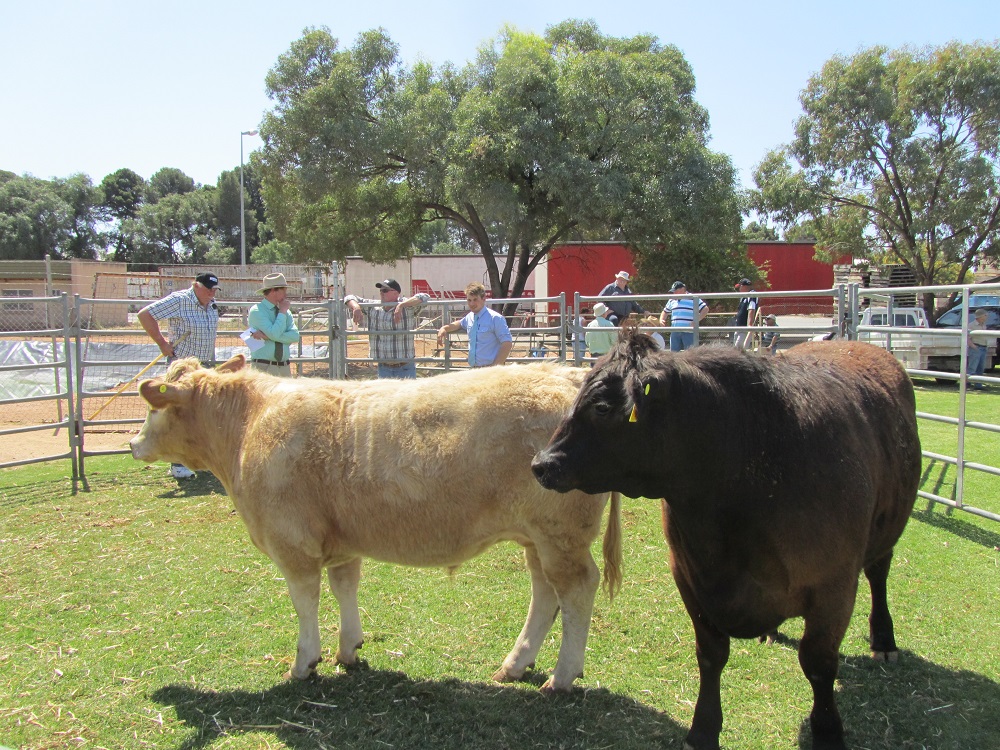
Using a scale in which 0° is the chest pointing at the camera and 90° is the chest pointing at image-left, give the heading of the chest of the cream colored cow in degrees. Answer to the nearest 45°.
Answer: approximately 90°

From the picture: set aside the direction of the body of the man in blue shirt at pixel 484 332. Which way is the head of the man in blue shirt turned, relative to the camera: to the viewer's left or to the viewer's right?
to the viewer's left

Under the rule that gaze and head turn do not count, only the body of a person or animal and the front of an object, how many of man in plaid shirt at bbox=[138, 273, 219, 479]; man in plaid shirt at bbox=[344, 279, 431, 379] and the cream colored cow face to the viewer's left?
1

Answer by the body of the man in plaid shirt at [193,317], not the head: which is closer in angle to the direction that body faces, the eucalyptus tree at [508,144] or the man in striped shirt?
the man in striped shirt

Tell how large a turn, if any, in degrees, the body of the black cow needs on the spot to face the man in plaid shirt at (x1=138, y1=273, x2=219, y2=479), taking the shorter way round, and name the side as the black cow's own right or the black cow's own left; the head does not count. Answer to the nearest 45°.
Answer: approximately 90° to the black cow's own right

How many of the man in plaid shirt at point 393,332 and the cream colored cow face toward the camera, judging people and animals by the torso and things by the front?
1

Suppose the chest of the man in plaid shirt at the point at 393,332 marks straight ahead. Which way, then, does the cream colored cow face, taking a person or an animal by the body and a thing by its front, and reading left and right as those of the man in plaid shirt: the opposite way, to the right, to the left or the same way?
to the right

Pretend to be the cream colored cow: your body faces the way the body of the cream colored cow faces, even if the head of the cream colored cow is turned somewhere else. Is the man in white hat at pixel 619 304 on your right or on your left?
on your right

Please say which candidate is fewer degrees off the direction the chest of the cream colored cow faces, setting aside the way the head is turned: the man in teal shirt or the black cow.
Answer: the man in teal shirt

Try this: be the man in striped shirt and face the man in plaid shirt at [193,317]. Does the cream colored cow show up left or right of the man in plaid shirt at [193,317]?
left

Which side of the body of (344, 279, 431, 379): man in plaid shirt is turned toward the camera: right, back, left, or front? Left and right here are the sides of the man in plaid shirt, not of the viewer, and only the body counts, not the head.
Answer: front

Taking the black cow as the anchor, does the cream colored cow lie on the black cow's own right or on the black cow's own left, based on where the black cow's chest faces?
on the black cow's own right

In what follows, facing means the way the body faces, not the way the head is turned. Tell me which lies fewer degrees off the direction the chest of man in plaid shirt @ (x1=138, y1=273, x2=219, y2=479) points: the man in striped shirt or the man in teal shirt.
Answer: the man in teal shirt

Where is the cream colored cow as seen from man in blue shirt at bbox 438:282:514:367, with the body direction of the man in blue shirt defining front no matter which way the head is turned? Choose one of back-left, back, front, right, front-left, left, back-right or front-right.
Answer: front-left

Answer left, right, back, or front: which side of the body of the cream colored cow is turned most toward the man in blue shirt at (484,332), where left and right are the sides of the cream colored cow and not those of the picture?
right
